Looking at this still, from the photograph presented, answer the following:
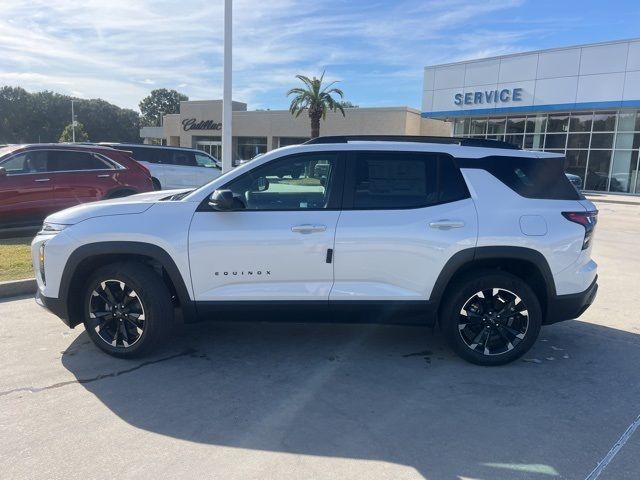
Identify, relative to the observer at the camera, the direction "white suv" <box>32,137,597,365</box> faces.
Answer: facing to the left of the viewer

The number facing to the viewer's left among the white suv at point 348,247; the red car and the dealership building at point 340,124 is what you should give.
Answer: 2

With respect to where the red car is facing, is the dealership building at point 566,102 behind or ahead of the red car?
behind

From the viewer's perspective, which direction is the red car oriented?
to the viewer's left

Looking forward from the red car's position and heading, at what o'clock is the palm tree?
The palm tree is roughly at 4 o'clock from the red car.

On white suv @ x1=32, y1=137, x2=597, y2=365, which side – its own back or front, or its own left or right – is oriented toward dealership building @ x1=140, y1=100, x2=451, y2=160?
right

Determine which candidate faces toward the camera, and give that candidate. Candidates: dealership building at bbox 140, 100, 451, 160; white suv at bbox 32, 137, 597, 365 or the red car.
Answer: the dealership building

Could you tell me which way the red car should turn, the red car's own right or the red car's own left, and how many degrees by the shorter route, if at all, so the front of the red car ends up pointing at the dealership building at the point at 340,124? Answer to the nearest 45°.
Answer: approximately 135° to the red car's own right

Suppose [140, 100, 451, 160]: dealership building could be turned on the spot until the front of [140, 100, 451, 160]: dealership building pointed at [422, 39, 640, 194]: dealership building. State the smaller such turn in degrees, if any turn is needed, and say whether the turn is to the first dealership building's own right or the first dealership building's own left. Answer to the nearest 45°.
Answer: approximately 45° to the first dealership building's own left

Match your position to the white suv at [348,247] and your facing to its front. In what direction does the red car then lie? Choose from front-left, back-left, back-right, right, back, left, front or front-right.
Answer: front-right

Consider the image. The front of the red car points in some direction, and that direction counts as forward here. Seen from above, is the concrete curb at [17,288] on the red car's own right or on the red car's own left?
on the red car's own left

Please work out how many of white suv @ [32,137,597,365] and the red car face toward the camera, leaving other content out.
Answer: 0

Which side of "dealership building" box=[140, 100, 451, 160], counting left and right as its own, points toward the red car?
front

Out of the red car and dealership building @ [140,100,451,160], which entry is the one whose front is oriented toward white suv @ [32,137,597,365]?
the dealership building
